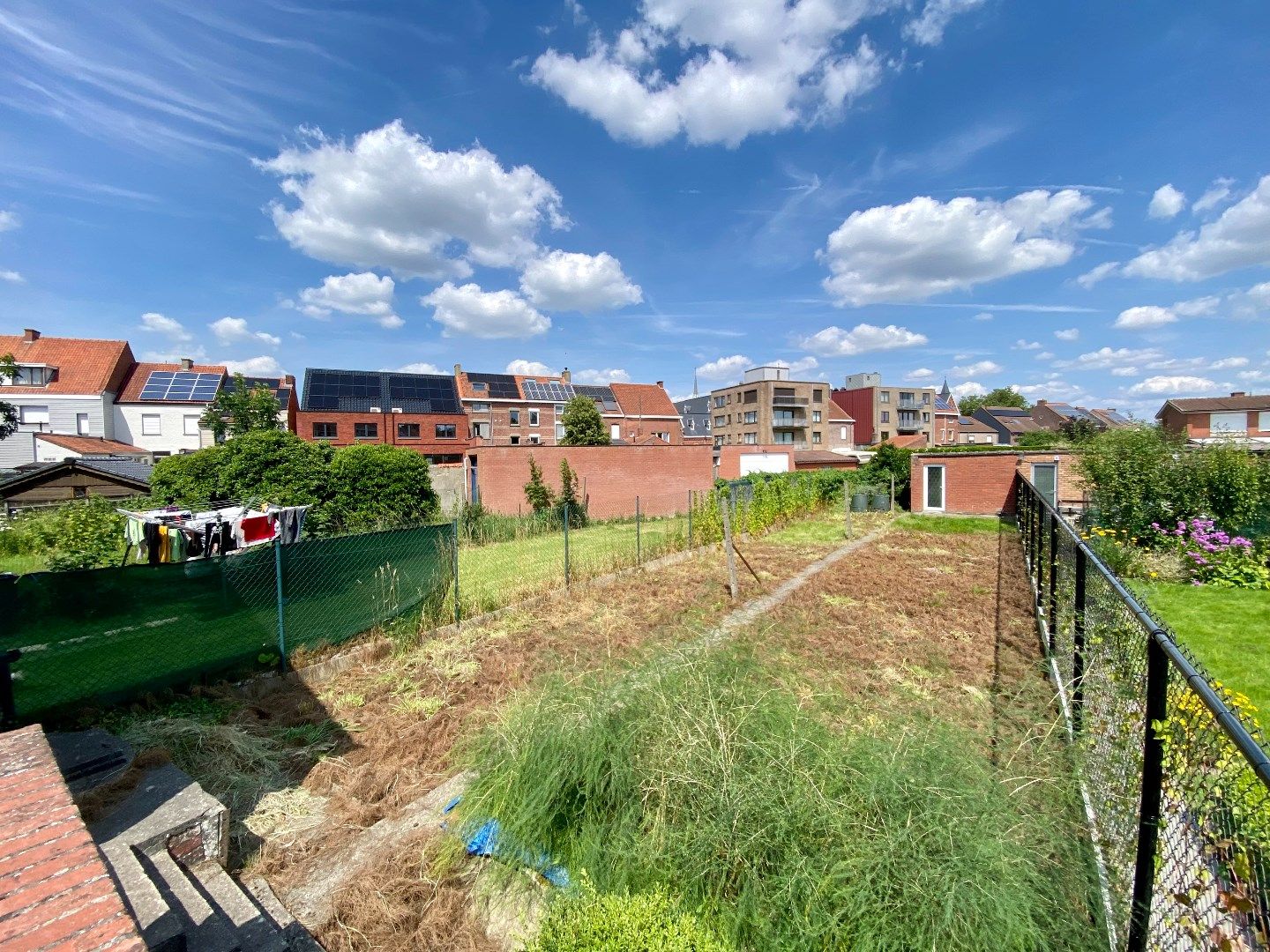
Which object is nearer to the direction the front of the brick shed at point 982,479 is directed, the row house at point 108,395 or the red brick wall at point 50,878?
the red brick wall

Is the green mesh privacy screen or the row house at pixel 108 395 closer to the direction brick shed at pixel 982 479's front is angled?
the green mesh privacy screen

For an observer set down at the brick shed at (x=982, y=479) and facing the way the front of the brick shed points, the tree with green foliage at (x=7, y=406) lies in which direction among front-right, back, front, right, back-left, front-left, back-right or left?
front-right

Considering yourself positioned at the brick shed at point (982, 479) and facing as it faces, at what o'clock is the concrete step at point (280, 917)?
The concrete step is roughly at 12 o'clock from the brick shed.

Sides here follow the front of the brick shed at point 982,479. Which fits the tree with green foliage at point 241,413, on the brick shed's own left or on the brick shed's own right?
on the brick shed's own right

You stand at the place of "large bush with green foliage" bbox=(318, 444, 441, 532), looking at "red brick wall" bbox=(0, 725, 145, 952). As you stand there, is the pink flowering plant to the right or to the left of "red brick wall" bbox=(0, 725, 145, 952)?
left

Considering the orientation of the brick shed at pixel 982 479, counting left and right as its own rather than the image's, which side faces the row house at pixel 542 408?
right

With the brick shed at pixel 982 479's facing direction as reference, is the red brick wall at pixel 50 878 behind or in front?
in front

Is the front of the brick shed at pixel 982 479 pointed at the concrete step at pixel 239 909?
yes

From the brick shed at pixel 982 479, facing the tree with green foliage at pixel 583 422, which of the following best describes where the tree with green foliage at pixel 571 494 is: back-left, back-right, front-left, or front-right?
front-left

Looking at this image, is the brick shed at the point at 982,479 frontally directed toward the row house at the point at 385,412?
no

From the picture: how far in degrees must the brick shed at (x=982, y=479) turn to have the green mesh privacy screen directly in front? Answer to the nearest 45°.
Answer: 0° — it already faces it

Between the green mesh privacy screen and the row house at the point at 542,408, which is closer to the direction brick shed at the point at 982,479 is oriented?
the green mesh privacy screen

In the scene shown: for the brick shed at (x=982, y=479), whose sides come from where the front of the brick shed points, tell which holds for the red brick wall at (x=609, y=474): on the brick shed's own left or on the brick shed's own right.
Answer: on the brick shed's own right

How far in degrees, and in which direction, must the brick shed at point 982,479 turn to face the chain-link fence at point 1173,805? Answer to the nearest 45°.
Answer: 0° — it already faces it

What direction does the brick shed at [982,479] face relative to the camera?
toward the camera

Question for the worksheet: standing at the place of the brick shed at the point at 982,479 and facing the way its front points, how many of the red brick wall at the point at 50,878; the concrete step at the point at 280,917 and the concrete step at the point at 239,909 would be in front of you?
3

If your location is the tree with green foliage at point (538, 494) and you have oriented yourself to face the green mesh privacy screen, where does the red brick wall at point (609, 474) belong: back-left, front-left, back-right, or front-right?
back-left

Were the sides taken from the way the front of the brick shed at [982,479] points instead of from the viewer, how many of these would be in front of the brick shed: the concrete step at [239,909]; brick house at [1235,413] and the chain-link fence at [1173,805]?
2
